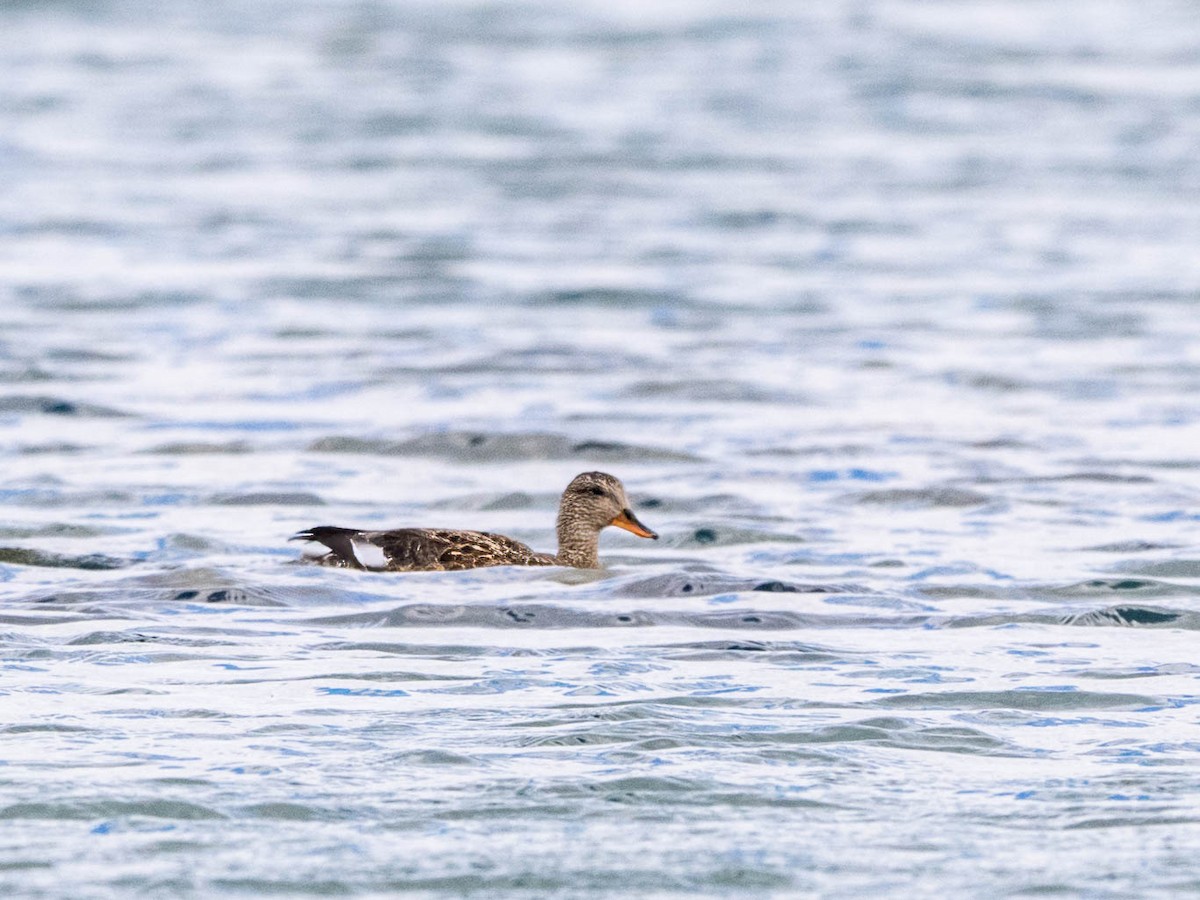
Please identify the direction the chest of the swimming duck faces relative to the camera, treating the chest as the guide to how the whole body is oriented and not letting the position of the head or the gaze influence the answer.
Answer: to the viewer's right
